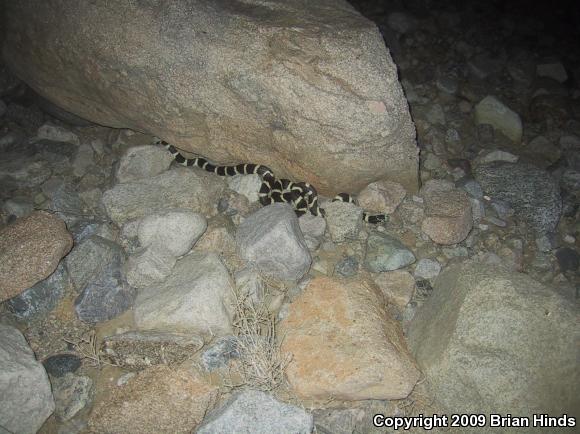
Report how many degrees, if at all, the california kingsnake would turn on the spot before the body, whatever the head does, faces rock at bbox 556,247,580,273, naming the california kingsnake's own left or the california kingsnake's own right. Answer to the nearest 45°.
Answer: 0° — it already faces it

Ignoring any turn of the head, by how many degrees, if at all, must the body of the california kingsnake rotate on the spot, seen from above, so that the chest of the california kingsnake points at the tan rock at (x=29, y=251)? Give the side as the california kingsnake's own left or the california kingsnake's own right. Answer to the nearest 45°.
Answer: approximately 135° to the california kingsnake's own right

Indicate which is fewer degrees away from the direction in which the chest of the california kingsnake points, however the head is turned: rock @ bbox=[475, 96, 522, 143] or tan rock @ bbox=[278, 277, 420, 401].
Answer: the rock

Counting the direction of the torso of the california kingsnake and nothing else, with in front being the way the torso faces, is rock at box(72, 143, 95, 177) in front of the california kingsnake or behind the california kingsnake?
behind

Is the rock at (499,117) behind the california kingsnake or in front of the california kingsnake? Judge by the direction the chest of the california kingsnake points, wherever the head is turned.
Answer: in front

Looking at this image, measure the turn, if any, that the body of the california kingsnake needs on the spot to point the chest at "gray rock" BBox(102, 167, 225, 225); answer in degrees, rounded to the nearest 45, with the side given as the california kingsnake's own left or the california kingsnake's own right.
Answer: approximately 180°

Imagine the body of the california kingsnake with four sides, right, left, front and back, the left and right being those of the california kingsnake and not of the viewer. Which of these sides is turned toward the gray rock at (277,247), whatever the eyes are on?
right

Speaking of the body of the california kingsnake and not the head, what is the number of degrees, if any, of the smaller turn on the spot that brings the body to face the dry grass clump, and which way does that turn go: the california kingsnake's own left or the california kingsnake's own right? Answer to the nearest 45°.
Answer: approximately 90° to the california kingsnake's own right

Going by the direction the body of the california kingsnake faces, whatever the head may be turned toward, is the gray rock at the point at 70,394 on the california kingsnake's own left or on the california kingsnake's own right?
on the california kingsnake's own right

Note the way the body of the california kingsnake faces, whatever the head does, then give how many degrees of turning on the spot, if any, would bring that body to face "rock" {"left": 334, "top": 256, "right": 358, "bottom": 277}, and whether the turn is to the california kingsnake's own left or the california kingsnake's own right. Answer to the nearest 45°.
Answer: approximately 45° to the california kingsnake's own right

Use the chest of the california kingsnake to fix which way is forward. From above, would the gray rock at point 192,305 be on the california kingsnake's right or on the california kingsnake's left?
on the california kingsnake's right

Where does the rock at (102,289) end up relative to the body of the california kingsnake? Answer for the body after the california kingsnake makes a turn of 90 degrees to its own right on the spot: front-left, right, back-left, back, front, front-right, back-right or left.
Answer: front-right

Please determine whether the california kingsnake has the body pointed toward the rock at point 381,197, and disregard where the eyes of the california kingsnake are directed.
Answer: yes

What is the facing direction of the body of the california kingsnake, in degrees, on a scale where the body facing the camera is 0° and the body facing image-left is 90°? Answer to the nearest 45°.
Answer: approximately 270°

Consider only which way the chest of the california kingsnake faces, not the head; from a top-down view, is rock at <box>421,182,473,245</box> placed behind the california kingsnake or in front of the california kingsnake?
in front
